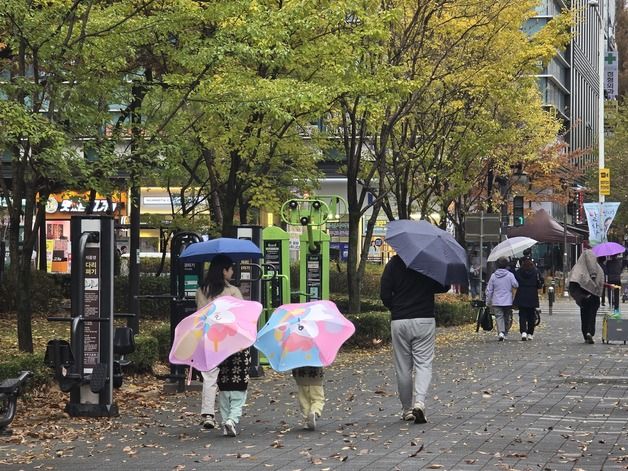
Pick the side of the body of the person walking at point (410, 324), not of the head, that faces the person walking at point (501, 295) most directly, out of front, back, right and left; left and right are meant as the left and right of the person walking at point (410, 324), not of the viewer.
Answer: front

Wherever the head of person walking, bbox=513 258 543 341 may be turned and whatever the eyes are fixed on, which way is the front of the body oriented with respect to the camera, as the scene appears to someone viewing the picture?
away from the camera

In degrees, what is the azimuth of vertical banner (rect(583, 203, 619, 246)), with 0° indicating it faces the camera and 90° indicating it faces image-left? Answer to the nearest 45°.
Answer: approximately 0°

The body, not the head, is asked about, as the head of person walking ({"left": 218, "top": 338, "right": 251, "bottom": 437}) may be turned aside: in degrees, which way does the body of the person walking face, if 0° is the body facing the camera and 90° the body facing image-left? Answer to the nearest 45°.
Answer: approximately 180°

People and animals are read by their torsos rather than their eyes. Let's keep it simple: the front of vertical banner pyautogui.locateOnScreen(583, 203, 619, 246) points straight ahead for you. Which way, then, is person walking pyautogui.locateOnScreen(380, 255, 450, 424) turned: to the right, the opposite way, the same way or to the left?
the opposite way

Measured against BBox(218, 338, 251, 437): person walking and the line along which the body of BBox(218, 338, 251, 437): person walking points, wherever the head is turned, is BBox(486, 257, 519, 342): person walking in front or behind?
in front

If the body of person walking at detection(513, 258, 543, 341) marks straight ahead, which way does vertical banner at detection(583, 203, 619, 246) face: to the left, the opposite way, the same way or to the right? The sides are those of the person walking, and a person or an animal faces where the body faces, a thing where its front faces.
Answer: the opposite way

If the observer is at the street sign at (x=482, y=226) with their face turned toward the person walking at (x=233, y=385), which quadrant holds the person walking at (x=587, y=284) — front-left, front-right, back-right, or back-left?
front-left

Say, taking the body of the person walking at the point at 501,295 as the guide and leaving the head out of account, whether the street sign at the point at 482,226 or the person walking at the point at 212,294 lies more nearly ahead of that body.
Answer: the street sign

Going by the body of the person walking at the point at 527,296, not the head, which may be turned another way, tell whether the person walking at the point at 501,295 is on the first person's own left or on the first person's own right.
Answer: on the first person's own left
